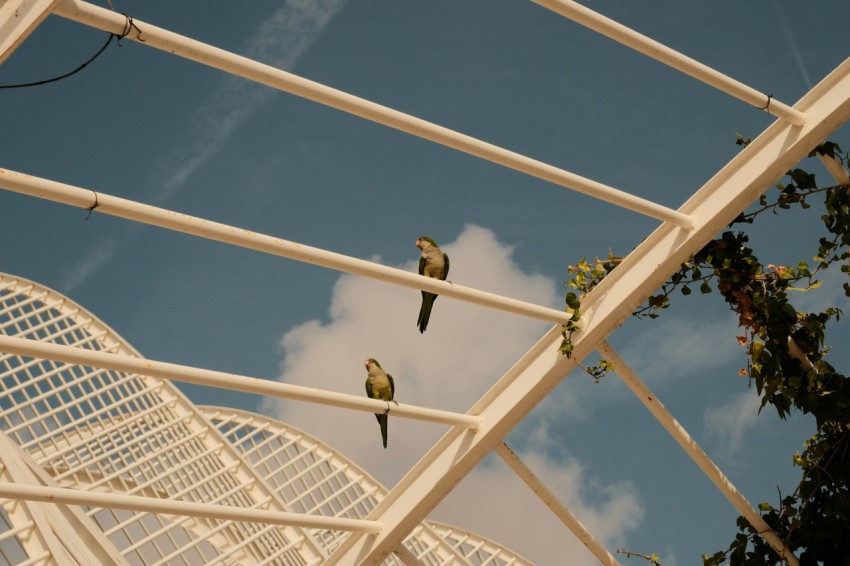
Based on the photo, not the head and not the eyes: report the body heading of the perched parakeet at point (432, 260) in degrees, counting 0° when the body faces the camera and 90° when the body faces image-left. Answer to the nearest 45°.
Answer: approximately 45°

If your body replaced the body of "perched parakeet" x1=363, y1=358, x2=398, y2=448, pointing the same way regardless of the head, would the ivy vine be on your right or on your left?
on your left

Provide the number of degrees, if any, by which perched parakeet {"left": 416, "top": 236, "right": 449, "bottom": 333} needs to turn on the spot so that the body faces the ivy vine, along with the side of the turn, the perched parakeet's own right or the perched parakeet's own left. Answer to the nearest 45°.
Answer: approximately 135° to the perched parakeet's own left

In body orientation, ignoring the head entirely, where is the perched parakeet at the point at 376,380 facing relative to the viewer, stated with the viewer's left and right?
facing the viewer and to the left of the viewer

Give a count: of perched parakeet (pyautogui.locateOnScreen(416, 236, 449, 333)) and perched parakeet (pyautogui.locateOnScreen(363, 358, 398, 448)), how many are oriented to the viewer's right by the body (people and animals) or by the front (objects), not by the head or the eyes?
0
